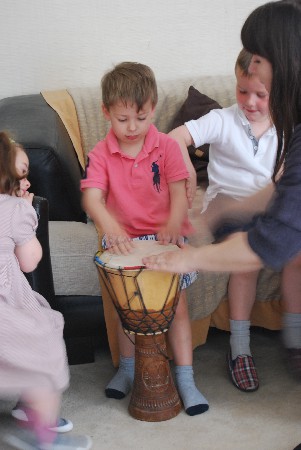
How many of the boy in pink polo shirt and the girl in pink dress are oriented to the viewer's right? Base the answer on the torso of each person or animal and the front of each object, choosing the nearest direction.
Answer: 1

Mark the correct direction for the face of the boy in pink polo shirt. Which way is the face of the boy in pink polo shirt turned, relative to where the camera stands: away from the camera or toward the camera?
toward the camera

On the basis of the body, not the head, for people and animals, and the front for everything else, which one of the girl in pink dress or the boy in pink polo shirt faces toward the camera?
the boy in pink polo shirt

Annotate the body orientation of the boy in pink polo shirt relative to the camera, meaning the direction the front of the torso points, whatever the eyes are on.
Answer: toward the camera

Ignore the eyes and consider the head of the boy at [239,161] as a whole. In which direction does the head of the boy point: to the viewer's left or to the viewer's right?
to the viewer's left

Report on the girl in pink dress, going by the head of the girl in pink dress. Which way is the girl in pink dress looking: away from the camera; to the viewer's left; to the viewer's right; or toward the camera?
to the viewer's right

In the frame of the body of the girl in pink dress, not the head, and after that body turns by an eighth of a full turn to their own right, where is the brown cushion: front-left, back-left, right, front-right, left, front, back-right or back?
left

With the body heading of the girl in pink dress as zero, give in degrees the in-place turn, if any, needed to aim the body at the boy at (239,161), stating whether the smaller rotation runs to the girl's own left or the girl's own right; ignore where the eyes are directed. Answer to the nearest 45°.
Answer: approximately 45° to the girl's own left

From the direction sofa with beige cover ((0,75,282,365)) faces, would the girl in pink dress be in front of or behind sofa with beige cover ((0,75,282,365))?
in front

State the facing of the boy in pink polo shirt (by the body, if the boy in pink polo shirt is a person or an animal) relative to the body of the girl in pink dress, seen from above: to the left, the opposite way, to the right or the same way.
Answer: to the right

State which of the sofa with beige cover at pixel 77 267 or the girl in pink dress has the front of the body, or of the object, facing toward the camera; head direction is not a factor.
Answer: the sofa with beige cover

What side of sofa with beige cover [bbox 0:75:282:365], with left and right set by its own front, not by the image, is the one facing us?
front

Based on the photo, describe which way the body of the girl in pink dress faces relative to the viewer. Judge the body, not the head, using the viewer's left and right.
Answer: facing to the right of the viewer

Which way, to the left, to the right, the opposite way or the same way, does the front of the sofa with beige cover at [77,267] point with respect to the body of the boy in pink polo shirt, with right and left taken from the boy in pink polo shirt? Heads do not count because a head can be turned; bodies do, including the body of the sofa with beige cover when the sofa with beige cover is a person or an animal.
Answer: the same way

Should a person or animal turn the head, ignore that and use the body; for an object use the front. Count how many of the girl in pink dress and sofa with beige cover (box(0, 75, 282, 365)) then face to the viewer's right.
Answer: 1
